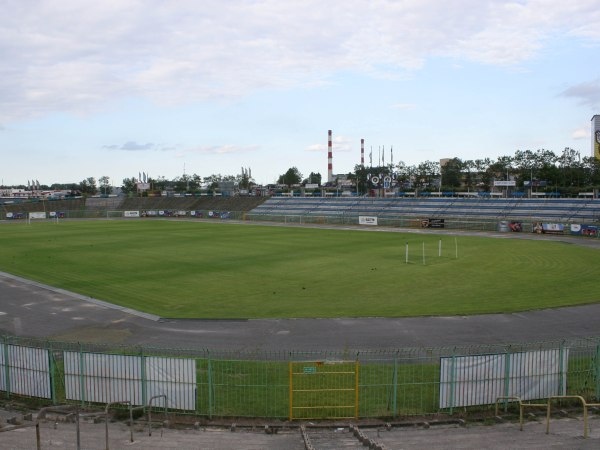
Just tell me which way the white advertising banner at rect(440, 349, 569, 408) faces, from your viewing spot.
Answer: facing away from the viewer

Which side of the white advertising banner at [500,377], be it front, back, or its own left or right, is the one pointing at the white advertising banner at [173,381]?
left

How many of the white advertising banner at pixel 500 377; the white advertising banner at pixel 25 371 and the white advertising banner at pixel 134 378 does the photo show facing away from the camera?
3

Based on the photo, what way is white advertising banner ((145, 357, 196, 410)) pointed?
away from the camera

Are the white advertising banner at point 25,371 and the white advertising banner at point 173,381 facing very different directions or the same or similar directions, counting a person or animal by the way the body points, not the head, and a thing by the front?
same or similar directions

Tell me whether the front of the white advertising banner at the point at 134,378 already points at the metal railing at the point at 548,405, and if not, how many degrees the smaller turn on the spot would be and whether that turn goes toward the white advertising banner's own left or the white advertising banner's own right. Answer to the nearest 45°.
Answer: approximately 135° to the white advertising banner's own right
